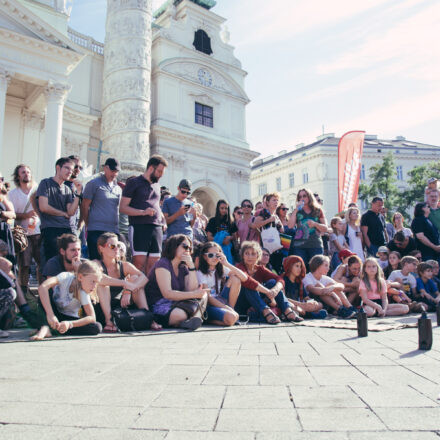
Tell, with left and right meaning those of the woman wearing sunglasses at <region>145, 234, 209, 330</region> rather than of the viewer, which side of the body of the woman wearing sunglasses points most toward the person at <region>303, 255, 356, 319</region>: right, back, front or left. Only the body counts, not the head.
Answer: left

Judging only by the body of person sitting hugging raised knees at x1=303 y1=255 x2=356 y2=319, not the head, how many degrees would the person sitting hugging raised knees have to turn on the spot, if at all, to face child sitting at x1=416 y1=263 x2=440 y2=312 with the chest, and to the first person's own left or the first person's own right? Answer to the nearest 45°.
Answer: approximately 90° to the first person's own left

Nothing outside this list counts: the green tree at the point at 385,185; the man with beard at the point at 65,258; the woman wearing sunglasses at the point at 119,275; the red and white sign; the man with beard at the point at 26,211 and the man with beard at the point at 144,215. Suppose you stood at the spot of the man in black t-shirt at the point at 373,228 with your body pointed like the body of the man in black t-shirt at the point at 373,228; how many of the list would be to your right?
4

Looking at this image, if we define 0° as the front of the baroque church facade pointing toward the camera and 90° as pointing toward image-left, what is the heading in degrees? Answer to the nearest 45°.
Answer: approximately 315°

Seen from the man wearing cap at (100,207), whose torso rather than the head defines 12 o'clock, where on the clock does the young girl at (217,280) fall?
The young girl is roughly at 11 o'clock from the man wearing cap.

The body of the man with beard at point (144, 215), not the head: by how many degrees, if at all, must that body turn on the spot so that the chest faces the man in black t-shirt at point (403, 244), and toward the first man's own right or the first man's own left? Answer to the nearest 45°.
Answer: approximately 45° to the first man's own left

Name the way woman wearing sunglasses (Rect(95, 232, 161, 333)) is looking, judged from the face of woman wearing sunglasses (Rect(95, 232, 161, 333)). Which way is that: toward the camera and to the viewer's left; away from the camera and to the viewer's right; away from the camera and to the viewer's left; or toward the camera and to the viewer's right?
toward the camera and to the viewer's right

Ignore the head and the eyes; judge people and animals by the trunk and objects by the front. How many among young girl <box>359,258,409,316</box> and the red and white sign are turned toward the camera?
2

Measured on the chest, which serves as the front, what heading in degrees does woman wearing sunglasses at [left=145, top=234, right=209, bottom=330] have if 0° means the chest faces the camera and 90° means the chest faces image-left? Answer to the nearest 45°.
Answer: approximately 315°

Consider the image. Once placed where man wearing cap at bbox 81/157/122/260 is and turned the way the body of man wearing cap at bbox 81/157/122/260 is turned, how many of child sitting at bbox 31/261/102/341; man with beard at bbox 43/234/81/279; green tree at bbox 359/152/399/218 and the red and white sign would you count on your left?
2

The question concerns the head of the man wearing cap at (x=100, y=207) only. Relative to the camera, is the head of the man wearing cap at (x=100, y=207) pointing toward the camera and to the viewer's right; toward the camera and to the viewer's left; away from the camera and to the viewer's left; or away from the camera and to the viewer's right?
toward the camera and to the viewer's right

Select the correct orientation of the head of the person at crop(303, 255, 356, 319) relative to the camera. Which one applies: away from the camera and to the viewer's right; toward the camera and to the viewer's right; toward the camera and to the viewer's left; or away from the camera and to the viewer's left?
toward the camera and to the viewer's right
